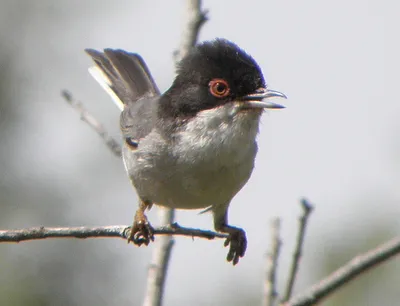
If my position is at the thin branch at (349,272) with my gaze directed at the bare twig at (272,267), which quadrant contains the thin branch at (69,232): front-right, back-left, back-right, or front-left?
front-left

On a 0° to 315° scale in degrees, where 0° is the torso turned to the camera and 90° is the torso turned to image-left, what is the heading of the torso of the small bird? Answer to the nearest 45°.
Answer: approximately 315°
